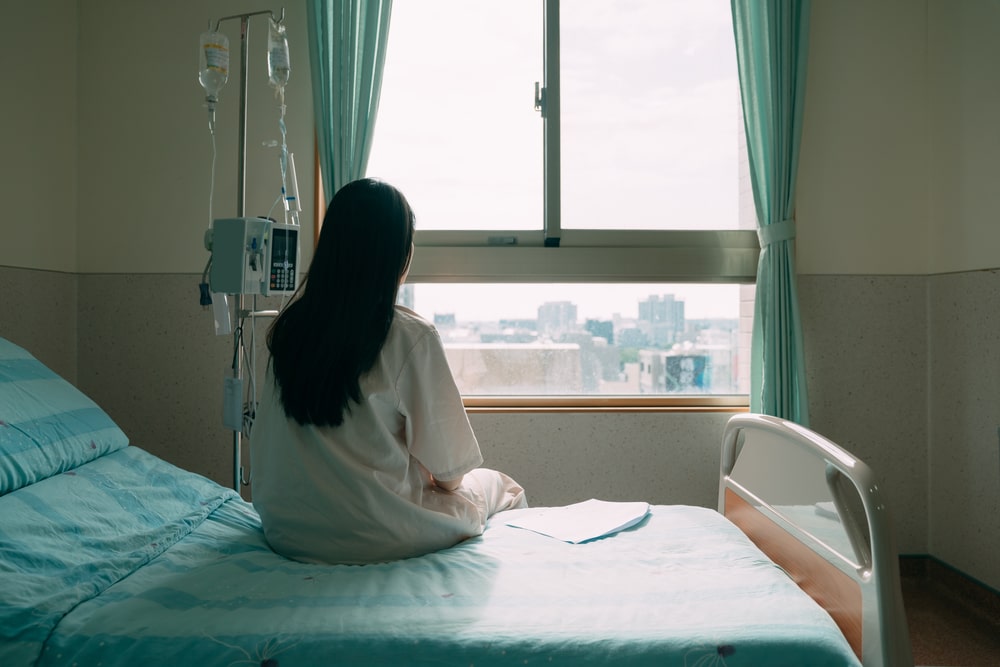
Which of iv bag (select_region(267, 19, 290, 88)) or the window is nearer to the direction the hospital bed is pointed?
the window

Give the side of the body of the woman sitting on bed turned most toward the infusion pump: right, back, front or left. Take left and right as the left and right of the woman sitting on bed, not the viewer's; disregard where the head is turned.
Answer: left

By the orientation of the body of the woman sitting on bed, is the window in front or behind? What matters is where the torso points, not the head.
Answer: in front

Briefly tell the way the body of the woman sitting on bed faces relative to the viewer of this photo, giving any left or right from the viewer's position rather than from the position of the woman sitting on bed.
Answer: facing away from the viewer and to the right of the viewer

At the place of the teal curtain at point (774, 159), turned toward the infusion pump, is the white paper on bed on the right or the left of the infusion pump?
left

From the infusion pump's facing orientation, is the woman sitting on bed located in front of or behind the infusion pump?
in front

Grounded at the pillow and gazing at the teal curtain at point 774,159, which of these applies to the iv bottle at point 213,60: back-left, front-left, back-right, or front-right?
front-left

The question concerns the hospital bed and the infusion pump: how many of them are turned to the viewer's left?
0

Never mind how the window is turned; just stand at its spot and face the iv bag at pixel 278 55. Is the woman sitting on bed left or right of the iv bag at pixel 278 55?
left

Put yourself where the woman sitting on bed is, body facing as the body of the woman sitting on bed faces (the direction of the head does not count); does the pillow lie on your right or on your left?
on your left

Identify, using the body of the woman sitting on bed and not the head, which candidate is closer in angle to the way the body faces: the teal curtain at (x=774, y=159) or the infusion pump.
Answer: the teal curtain

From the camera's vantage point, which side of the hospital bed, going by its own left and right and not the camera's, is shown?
right

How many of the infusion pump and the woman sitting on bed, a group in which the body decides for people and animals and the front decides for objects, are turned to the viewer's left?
0

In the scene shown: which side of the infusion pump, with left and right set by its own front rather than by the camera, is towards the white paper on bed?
front

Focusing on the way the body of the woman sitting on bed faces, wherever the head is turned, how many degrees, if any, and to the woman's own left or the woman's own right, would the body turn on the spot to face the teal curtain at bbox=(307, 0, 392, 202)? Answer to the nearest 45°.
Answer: approximately 45° to the woman's own left
